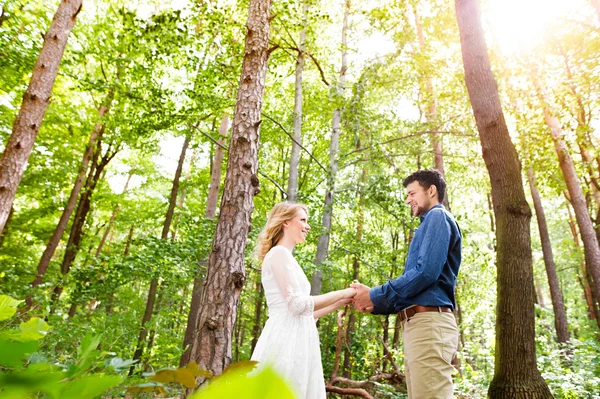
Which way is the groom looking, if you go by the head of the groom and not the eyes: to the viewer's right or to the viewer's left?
to the viewer's left

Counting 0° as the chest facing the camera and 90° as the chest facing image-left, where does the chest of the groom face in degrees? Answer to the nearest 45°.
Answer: approximately 90°

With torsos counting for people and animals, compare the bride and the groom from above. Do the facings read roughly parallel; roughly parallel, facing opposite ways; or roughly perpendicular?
roughly parallel, facing opposite ways

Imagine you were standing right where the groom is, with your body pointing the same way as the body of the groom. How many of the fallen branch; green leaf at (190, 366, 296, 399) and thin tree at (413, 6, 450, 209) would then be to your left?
1

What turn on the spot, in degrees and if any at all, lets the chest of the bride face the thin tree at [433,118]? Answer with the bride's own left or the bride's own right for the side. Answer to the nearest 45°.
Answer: approximately 45° to the bride's own left

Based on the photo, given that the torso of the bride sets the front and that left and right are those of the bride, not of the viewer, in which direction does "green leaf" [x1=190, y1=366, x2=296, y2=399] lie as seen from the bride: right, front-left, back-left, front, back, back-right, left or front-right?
right

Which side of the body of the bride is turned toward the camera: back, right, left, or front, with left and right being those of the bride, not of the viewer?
right

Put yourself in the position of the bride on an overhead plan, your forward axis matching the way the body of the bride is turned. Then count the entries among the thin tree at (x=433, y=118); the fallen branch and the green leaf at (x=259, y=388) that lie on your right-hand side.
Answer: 1

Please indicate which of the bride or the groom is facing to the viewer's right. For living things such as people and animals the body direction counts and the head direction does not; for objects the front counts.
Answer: the bride

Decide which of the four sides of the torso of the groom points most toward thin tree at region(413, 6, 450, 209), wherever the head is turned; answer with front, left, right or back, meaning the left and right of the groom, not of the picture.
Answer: right

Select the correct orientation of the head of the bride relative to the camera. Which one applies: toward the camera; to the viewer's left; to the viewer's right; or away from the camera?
to the viewer's right

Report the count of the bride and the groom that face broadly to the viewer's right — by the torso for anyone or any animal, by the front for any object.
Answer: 1

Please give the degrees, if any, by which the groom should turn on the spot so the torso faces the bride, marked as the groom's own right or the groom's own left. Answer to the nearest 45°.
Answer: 0° — they already face them

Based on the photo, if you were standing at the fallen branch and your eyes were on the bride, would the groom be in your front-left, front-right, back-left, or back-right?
front-left

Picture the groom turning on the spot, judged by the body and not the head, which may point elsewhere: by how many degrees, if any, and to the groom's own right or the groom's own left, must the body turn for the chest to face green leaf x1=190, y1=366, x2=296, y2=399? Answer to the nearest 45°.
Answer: approximately 90° to the groom's own left
